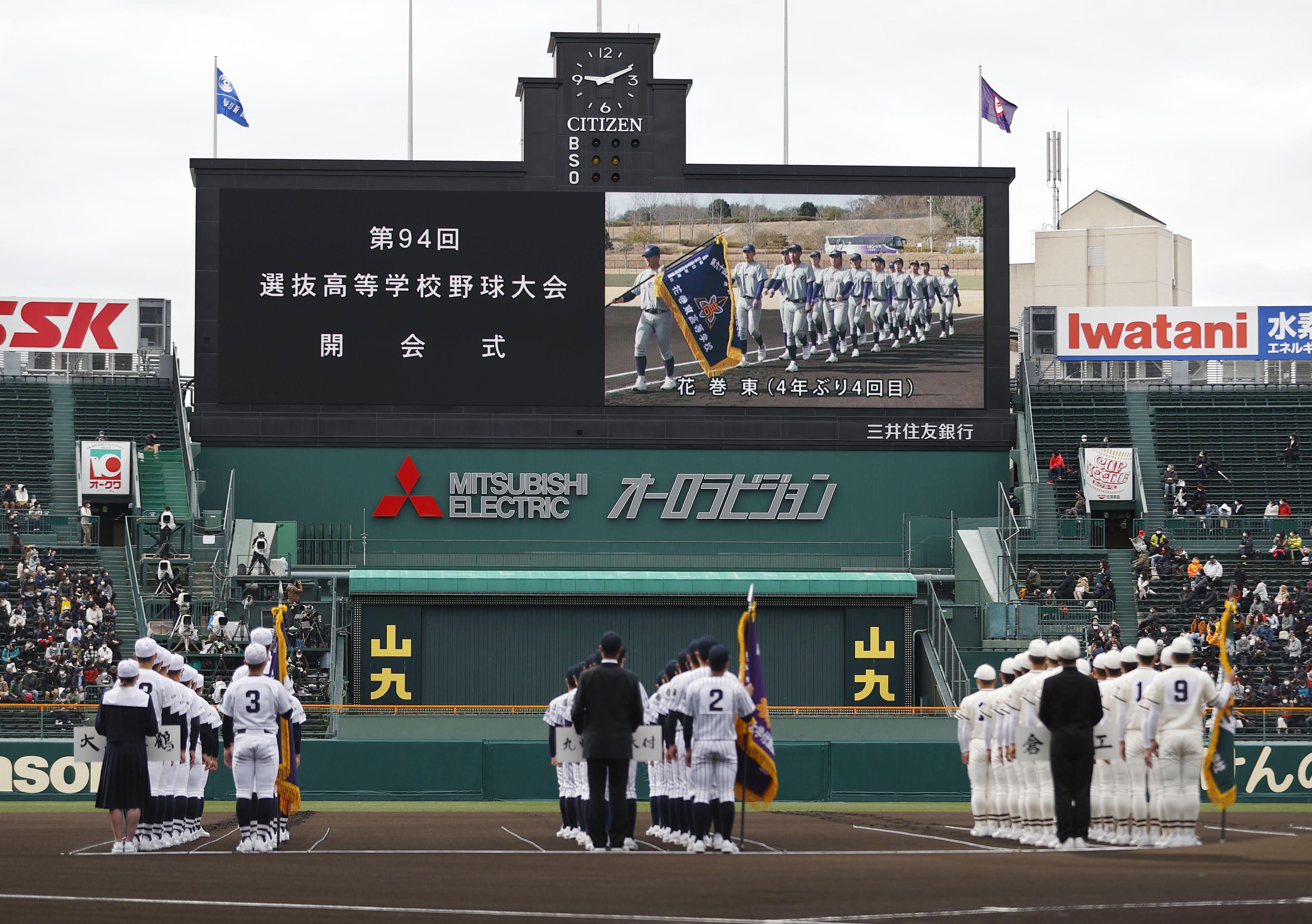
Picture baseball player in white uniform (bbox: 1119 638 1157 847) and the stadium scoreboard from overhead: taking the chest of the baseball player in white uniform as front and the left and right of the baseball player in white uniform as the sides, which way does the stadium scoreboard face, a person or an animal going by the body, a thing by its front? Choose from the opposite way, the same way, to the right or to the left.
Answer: the opposite way

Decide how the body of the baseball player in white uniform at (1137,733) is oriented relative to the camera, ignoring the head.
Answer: away from the camera

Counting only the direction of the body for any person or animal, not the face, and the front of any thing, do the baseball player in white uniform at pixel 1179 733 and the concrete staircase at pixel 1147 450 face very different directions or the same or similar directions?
very different directions

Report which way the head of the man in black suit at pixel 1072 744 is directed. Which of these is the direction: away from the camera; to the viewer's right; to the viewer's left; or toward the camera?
away from the camera

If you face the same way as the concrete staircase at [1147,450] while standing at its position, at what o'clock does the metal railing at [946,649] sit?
The metal railing is roughly at 1 o'clock from the concrete staircase.

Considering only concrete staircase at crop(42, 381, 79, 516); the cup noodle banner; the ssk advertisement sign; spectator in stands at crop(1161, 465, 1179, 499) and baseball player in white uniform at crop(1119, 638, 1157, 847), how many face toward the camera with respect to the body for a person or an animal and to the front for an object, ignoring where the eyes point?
4

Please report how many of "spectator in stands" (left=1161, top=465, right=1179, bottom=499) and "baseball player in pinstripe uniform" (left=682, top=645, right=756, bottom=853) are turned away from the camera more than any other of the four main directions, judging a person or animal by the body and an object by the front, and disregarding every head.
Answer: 1

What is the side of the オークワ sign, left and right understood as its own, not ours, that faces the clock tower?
left

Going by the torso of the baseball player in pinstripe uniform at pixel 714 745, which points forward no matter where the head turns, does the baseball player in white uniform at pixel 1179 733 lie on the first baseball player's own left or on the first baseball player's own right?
on the first baseball player's own right

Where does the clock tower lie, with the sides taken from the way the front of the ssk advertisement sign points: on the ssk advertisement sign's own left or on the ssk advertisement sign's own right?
on the ssk advertisement sign's own left

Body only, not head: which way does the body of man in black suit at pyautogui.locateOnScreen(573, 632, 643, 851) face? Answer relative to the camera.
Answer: away from the camera

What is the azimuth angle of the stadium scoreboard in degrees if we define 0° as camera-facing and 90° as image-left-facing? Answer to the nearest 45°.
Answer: approximately 0°

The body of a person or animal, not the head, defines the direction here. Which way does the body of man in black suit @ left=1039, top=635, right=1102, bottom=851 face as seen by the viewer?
away from the camera

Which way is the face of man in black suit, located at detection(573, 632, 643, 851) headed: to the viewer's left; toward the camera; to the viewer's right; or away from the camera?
away from the camera
